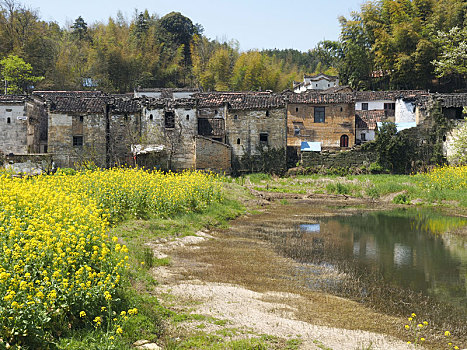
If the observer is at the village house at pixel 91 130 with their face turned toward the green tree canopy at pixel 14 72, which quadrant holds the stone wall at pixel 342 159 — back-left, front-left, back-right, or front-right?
back-right

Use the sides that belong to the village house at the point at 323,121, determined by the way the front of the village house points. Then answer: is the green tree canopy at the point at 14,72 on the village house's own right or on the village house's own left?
on the village house's own right

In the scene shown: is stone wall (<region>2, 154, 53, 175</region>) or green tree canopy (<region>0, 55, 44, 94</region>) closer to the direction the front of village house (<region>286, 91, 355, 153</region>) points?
the stone wall

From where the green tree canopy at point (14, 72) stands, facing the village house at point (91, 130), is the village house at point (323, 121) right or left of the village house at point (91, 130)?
left

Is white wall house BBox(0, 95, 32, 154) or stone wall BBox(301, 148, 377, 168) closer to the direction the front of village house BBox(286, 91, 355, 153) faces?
the stone wall

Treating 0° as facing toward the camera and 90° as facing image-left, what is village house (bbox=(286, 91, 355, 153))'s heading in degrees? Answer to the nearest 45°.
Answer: approximately 0°

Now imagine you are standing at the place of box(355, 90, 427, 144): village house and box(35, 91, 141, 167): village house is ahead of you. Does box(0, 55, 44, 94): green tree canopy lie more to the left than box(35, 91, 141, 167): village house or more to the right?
right

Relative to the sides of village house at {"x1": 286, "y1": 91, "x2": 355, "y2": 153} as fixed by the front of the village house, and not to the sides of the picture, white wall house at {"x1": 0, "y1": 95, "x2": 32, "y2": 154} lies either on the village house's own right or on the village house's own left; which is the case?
on the village house's own right

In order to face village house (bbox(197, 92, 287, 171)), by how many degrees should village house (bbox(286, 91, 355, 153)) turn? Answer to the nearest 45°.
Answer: approximately 45° to its right

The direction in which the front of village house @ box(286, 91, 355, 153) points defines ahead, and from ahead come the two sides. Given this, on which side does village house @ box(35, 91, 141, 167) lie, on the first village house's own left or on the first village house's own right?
on the first village house's own right

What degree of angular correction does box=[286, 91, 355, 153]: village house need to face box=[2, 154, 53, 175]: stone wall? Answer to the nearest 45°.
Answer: approximately 45° to its right
